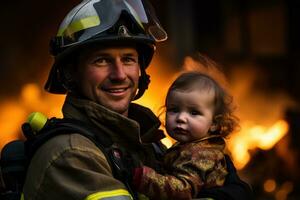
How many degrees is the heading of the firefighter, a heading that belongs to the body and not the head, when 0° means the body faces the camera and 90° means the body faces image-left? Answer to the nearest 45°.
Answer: approximately 315°

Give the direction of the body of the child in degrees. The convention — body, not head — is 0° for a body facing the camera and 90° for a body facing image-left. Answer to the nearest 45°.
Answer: approximately 45°
